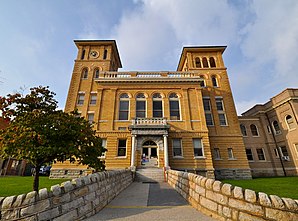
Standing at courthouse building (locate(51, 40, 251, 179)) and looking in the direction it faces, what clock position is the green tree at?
The green tree is roughly at 1 o'clock from the courthouse building.

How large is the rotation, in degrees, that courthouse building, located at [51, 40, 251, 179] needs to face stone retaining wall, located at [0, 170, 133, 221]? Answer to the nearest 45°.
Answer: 0° — it already faces it

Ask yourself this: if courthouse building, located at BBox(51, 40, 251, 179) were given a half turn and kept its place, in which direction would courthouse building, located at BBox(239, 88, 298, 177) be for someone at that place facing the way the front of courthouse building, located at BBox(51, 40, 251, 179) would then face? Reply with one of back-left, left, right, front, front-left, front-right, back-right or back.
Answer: right

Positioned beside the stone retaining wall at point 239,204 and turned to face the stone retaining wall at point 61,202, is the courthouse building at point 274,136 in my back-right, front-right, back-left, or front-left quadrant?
back-right

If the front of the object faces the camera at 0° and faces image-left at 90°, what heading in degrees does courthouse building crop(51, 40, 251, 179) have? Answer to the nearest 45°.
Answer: approximately 0°

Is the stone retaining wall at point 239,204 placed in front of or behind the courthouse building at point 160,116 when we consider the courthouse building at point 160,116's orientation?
in front
